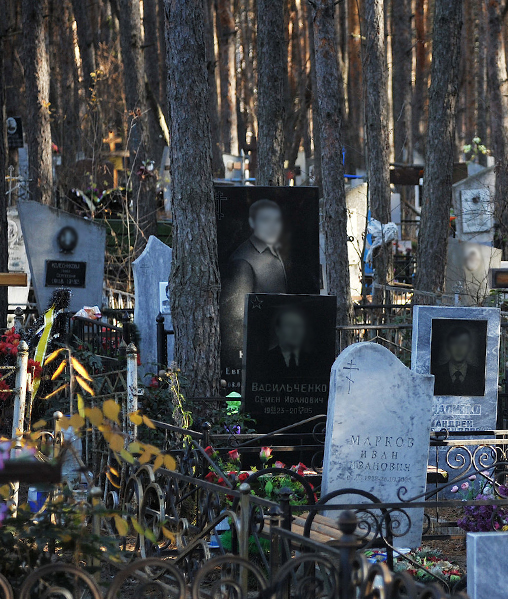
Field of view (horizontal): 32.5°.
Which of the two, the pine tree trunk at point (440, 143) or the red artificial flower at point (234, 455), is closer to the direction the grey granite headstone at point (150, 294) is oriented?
the red artificial flower

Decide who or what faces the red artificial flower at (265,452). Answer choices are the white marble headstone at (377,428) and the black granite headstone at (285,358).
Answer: the black granite headstone

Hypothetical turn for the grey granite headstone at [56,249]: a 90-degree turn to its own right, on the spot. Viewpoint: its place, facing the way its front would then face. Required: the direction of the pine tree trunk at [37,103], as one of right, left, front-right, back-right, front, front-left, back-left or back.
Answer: right

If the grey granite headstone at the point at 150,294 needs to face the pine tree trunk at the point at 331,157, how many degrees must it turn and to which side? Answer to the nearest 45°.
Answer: approximately 135° to its left

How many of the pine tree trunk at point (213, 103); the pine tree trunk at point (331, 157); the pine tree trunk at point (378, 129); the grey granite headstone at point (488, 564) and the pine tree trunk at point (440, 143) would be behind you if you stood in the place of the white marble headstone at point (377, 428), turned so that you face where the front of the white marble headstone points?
4

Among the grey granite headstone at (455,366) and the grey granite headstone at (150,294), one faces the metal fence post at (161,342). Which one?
the grey granite headstone at (150,294)

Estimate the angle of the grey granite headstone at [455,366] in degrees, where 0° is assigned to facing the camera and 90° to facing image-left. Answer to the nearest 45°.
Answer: approximately 0°

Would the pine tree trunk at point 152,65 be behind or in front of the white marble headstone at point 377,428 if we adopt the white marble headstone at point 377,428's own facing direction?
behind

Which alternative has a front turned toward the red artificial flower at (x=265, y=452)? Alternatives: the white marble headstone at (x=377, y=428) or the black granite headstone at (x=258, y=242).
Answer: the black granite headstone

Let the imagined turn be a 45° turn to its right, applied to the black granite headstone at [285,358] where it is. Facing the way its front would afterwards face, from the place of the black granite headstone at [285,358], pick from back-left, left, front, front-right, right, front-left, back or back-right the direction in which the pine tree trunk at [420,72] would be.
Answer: back-right

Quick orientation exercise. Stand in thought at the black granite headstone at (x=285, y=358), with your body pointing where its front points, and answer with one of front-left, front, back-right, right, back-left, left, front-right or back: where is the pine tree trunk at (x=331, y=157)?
back

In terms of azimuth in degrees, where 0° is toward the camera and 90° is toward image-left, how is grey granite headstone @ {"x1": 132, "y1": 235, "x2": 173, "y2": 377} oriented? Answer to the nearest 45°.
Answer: approximately 0°
